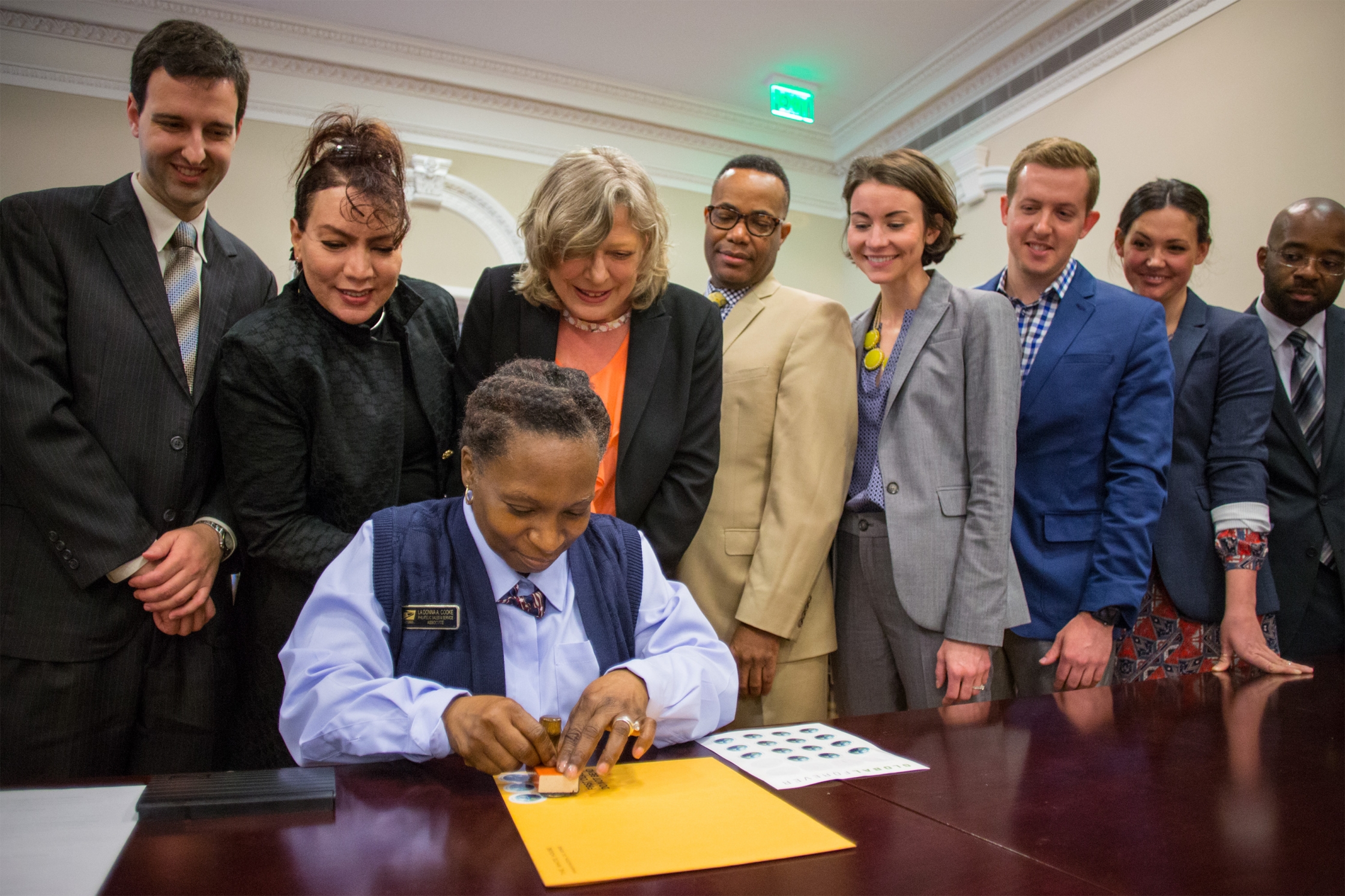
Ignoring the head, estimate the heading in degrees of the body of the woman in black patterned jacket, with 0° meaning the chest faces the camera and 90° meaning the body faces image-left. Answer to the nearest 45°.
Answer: approximately 315°

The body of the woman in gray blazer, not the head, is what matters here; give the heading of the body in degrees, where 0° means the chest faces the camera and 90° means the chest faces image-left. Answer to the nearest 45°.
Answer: approximately 45°

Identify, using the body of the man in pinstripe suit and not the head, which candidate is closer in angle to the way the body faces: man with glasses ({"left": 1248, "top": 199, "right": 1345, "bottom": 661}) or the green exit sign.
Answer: the man with glasses

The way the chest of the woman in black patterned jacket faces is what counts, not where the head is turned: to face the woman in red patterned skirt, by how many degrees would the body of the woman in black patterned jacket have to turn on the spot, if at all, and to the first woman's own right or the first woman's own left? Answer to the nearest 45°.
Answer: approximately 45° to the first woman's own left

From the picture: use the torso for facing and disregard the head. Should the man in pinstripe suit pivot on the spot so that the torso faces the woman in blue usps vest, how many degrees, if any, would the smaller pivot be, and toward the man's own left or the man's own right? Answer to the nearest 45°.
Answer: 0° — they already face them

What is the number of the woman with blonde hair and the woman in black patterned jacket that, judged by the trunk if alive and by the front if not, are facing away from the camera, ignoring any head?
0

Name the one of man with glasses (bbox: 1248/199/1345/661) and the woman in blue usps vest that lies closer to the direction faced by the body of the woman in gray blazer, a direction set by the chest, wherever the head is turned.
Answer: the woman in blue usps vest

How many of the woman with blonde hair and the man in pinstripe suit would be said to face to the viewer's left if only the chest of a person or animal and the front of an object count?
0
